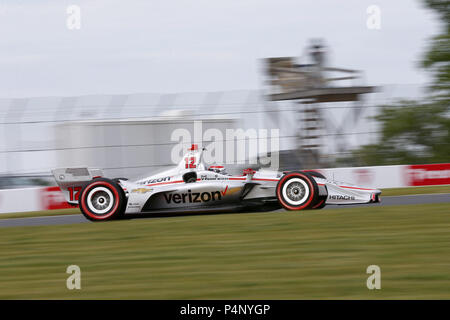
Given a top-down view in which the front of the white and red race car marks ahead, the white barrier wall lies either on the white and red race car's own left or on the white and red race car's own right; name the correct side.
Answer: on the white and red race car's own left

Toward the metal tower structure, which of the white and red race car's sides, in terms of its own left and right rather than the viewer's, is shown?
left

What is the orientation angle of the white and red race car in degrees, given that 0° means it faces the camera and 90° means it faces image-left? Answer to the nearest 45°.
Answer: approximately 270°
